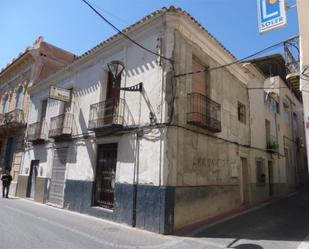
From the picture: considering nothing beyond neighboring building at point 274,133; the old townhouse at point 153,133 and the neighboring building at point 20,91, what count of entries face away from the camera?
0

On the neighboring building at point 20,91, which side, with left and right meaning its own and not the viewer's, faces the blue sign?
left

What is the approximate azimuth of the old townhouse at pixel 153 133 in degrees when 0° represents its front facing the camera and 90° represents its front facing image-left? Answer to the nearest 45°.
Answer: approximately 45°

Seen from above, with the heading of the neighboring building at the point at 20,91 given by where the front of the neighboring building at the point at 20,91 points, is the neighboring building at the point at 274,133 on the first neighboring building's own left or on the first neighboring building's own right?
on the first neighboring building's own left

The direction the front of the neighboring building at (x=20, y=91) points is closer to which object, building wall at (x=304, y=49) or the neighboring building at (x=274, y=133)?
the building wall

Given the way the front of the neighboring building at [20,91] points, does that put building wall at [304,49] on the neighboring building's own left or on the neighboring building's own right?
on the neighboring building's own left

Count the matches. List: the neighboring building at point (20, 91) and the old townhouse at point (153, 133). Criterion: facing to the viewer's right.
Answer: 0

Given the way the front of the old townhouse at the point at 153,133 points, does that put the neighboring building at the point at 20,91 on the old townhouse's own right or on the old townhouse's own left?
on the old townhouse's own right

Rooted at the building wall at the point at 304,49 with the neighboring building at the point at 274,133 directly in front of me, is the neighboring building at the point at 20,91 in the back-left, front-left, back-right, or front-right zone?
front-left

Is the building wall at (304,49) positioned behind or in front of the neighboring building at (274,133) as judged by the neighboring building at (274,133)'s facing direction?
in front

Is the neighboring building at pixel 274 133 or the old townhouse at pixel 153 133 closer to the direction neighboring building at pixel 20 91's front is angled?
the old townhouse

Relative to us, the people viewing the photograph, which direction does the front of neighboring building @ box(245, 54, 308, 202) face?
facing the viewer and to the right of the viewer
